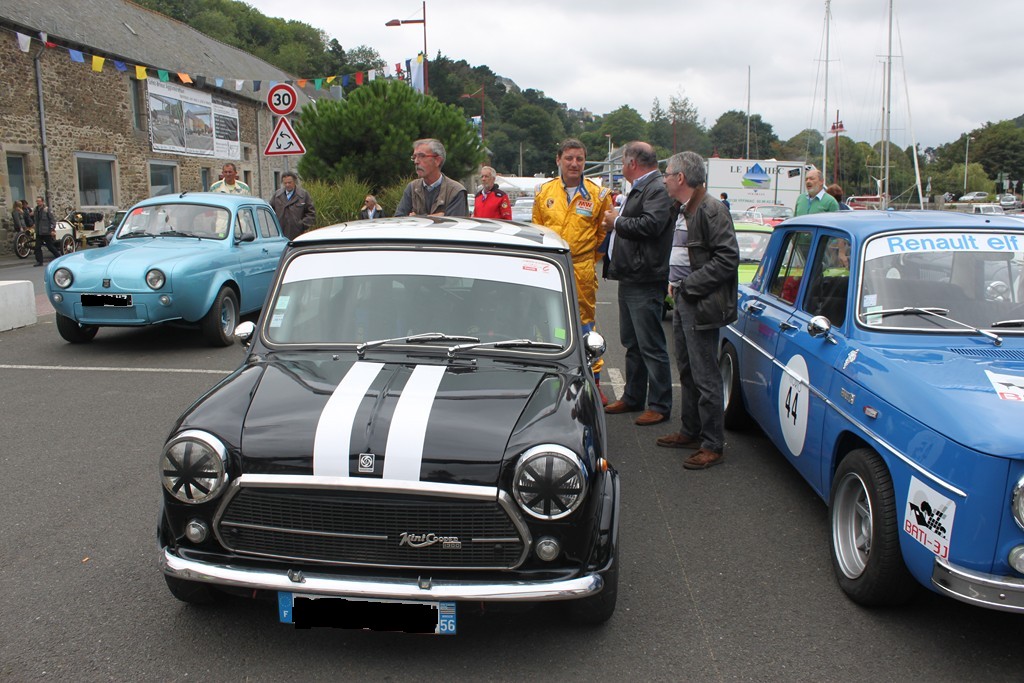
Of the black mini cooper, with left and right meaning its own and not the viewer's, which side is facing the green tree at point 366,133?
back

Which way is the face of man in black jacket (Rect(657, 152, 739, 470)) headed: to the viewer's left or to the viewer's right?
to the viewer's left

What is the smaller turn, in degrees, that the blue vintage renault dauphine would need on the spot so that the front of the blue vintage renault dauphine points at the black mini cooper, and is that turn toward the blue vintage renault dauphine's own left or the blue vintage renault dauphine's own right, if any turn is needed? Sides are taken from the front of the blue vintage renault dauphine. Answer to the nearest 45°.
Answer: approximately 45° to the blue vintage renault dauphine's own left

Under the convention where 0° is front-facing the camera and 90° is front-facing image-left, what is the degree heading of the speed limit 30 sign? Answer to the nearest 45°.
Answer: approximately 0°

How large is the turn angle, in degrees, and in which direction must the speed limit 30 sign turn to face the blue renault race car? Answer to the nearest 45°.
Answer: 0° — it already faces it

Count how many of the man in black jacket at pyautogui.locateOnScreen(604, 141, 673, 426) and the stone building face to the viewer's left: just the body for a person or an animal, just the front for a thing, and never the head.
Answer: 1

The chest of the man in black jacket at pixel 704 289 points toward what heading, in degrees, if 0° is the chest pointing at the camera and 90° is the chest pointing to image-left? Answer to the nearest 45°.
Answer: approximately 90°

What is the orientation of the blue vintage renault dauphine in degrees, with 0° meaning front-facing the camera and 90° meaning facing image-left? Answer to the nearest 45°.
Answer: approximately 45°

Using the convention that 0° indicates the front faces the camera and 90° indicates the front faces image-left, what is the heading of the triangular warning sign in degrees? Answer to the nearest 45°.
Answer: approximately 0°
